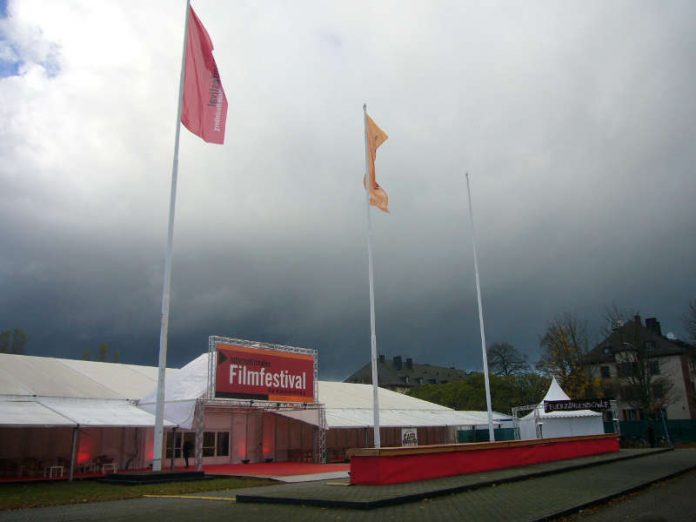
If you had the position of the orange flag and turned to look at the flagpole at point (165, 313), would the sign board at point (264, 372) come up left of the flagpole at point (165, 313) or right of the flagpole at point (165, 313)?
right

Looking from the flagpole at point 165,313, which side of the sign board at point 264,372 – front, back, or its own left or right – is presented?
right

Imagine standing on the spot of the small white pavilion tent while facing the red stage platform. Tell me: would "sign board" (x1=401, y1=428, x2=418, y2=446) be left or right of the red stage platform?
right

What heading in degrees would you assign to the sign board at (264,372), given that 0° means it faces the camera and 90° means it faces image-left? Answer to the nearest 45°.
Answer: approximately 315°

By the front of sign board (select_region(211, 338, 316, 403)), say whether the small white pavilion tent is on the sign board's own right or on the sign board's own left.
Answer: on the sign board's own left

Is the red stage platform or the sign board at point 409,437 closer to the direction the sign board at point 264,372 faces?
the red stage platform

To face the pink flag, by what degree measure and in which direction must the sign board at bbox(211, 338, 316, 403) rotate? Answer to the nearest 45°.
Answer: approximately 45° to its right

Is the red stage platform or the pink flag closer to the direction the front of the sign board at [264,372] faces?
the red stage platform

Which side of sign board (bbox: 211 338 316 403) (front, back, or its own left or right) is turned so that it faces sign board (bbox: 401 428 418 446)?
left
